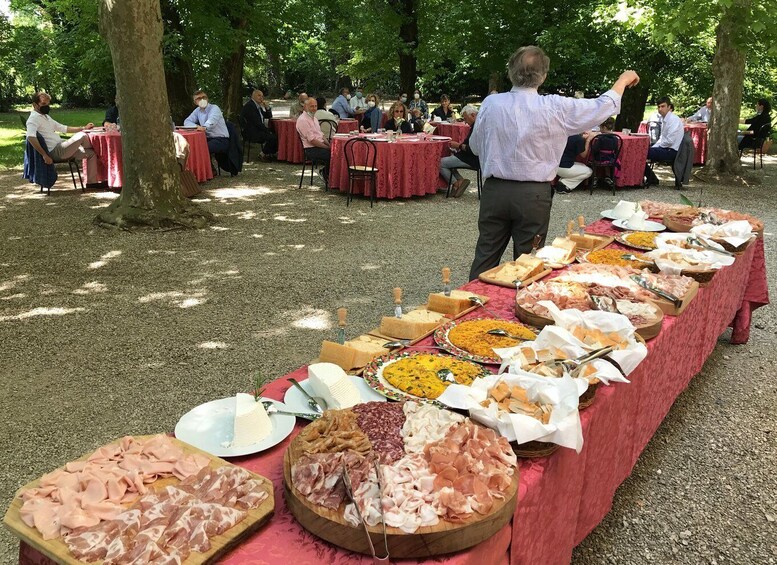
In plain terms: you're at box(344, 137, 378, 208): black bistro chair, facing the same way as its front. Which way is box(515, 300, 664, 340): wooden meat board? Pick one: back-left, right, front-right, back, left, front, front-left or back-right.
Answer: back

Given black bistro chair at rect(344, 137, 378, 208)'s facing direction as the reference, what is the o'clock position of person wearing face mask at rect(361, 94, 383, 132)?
The person wearing face mask is roughly at 12 o'clock from the black bistro chair.

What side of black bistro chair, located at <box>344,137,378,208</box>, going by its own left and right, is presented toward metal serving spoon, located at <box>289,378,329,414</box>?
back

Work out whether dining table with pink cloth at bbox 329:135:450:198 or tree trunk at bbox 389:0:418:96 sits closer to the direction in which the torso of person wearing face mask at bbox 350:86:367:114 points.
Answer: the dining table with pink cloth

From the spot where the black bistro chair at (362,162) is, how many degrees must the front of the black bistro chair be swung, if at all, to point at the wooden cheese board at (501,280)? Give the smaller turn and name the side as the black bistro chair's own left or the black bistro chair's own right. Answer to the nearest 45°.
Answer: approximately 180°

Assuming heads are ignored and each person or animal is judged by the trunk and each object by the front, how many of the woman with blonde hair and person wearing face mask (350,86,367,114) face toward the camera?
2

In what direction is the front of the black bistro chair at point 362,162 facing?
away from the camera

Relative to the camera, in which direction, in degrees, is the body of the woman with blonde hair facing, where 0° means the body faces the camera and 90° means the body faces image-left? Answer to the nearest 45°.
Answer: approximately 0°

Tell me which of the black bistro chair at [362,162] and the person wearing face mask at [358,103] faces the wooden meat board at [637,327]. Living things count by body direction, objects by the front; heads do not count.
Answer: the person wearing face mask

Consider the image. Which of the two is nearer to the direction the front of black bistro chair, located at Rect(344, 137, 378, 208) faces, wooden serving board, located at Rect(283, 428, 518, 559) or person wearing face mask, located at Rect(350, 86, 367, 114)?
the person wearing face mask

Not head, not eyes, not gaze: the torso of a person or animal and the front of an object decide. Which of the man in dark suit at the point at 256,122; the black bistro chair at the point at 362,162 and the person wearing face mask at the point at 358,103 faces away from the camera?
the black bistro chair

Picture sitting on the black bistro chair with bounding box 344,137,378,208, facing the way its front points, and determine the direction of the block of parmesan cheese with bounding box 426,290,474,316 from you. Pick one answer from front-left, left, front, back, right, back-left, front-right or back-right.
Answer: back

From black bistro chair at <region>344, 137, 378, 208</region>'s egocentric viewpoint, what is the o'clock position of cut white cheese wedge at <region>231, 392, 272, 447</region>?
The cut white cheese wedge is roughly at 6 o'clock from the black bistro chair.

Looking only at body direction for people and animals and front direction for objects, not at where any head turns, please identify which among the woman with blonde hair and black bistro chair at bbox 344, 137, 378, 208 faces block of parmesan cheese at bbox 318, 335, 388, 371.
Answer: the woman with blonde hair

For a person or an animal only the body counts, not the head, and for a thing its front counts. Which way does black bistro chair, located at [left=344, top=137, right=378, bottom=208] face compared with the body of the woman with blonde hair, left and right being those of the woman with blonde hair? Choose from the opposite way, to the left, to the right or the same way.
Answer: the opposite way

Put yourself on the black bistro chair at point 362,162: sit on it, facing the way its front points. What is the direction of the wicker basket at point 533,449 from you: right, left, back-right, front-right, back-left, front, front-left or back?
back
